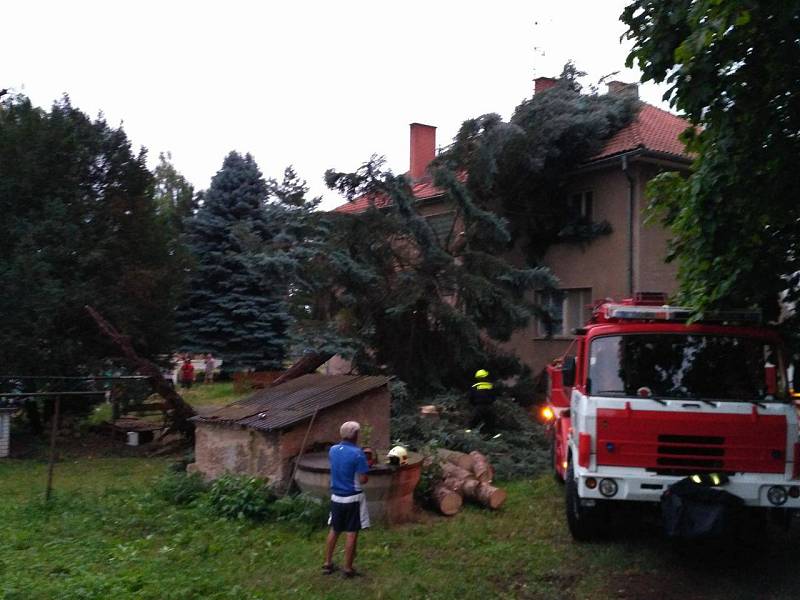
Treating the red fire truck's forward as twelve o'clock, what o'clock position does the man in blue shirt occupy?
The man in blue shirt is roughly at 2 o'clock from the red fire truck.

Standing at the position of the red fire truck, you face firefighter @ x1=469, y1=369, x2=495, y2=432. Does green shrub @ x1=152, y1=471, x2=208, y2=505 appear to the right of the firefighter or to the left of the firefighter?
left

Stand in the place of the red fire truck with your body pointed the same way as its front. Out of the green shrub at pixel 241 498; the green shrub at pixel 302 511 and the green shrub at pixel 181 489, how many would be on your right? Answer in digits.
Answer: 3

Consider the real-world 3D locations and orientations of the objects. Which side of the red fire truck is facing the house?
back

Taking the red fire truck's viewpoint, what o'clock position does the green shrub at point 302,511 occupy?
The green shrub is roughly at 3 o'clock from the red fire truck.

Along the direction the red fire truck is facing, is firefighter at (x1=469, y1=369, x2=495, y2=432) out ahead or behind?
behind

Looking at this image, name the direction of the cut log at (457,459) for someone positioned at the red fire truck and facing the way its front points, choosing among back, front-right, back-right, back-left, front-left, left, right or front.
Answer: back-right

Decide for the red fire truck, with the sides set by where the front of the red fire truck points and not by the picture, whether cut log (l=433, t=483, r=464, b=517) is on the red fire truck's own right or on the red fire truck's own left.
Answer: on the red fire truck's own right

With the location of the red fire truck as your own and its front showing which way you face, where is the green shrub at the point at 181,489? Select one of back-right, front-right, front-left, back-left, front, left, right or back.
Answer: right

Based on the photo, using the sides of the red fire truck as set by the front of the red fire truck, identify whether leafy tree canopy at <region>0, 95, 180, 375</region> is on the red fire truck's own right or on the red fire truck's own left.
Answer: on the red fire truck's own right

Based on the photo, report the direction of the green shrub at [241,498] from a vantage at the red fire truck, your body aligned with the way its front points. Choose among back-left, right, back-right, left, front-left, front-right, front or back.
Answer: right

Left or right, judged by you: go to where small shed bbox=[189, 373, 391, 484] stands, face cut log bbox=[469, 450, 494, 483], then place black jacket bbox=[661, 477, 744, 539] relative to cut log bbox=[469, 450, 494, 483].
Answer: right

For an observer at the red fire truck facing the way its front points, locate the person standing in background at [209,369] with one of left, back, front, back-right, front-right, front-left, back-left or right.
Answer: back-right

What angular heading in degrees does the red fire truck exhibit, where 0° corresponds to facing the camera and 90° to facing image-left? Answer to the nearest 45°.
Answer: approximately 0°
